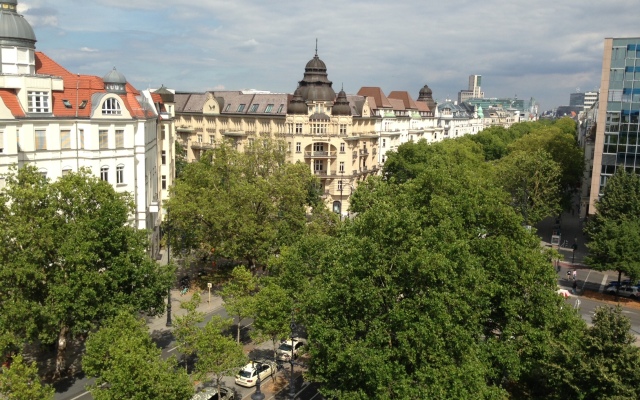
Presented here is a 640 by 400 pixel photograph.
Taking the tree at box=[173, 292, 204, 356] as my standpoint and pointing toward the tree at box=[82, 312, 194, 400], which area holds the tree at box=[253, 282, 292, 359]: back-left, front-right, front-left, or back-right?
back-left
